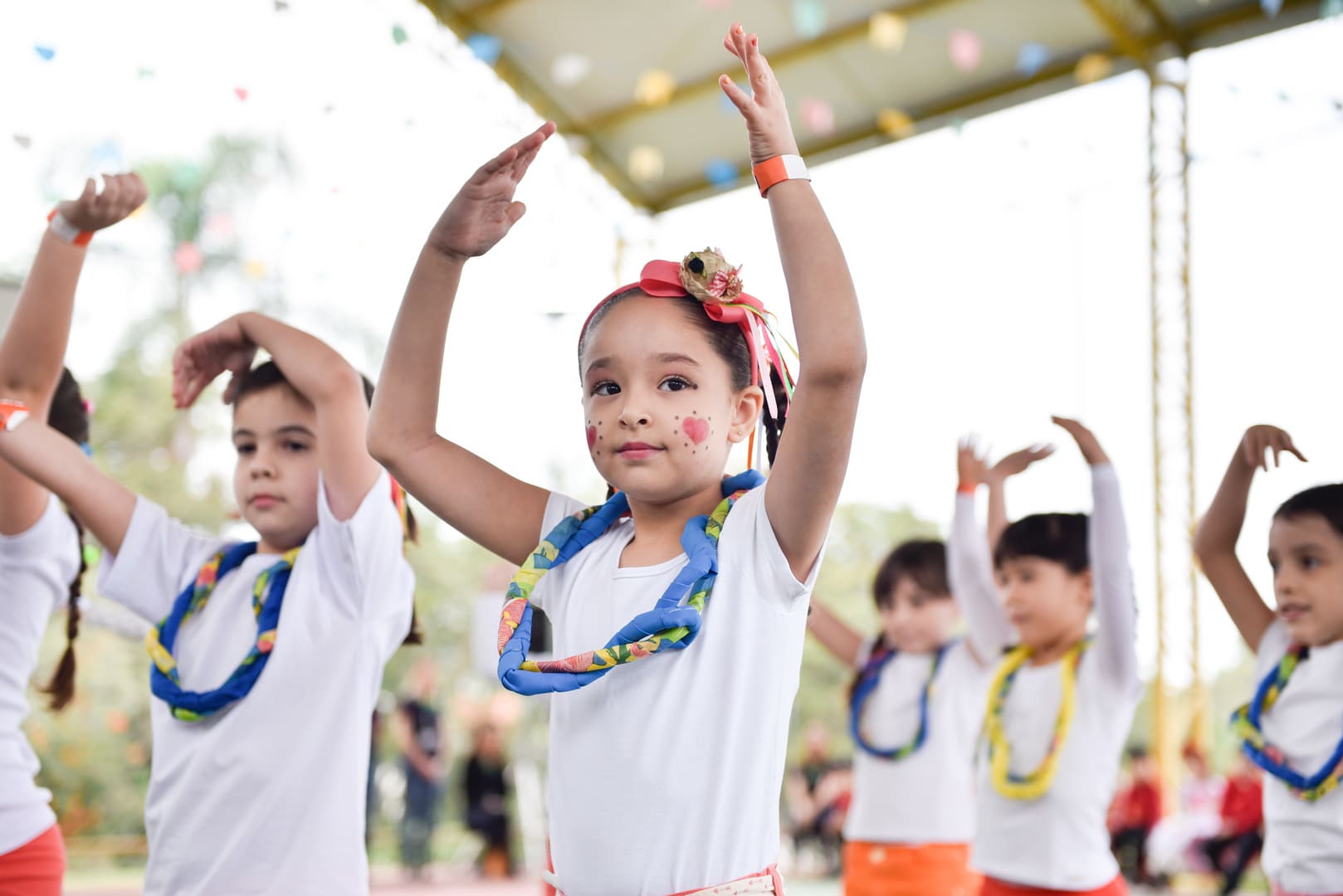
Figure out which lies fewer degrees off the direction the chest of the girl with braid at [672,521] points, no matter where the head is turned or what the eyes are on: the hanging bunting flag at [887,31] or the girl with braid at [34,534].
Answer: the girl with braid

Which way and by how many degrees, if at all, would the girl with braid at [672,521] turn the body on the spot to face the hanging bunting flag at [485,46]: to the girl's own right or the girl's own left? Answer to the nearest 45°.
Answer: approximately 135° to the girl's own right

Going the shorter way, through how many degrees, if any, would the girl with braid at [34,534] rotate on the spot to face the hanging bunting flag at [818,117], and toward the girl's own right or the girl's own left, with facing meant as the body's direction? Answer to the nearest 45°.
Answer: approximately 135° to the girl's own right

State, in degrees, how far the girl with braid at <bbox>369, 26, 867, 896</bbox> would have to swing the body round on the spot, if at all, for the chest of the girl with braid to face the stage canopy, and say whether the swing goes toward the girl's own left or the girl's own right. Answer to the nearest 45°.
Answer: approximately 135° to the girl's own right

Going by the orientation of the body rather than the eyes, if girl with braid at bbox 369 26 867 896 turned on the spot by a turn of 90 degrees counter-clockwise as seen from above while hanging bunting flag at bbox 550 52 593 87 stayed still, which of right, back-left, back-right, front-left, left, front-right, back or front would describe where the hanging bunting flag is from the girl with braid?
back-left

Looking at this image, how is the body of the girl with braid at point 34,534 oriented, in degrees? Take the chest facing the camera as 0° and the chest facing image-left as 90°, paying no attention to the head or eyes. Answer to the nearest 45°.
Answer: approximately 90°

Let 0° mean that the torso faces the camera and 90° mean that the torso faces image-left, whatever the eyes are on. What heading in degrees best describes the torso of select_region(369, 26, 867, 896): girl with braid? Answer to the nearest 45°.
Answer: approximately 45°

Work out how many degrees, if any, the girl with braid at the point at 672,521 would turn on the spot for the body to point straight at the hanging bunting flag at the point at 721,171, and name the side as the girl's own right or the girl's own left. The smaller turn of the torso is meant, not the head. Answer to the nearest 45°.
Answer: approximately 135° to the girl's own right
